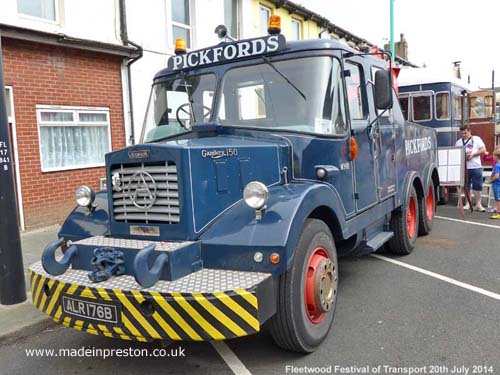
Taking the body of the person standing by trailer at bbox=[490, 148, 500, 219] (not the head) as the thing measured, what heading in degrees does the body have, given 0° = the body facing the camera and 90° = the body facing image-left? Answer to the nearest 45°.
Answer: approximately 90°

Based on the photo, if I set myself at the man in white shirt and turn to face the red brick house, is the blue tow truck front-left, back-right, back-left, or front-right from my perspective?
front-left

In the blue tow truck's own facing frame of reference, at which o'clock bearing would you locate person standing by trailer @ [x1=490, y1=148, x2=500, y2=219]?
The person standing by trailer is roughly at 6 o'clock from the blue tow truck.

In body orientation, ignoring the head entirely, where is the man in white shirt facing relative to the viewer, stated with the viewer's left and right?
facing the viewer and to the left of the viewer

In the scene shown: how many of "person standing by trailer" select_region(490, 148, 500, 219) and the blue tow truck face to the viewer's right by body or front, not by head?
0

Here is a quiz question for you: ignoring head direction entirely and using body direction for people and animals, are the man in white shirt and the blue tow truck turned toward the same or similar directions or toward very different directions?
same or similar directions

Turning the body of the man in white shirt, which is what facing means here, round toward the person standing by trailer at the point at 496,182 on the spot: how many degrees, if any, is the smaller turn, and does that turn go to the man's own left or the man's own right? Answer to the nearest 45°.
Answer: approximately 45° to the man's own left

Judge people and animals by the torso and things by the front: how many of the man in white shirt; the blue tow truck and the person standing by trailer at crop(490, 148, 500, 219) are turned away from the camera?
0

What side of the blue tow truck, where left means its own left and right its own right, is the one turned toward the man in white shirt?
back

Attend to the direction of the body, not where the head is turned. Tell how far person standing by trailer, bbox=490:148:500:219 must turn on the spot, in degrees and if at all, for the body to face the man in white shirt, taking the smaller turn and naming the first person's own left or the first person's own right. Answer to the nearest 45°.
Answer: approximately 45° to the first person's own right

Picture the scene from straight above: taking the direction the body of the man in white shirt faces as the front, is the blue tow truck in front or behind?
in front

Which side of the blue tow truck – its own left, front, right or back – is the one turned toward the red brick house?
right
